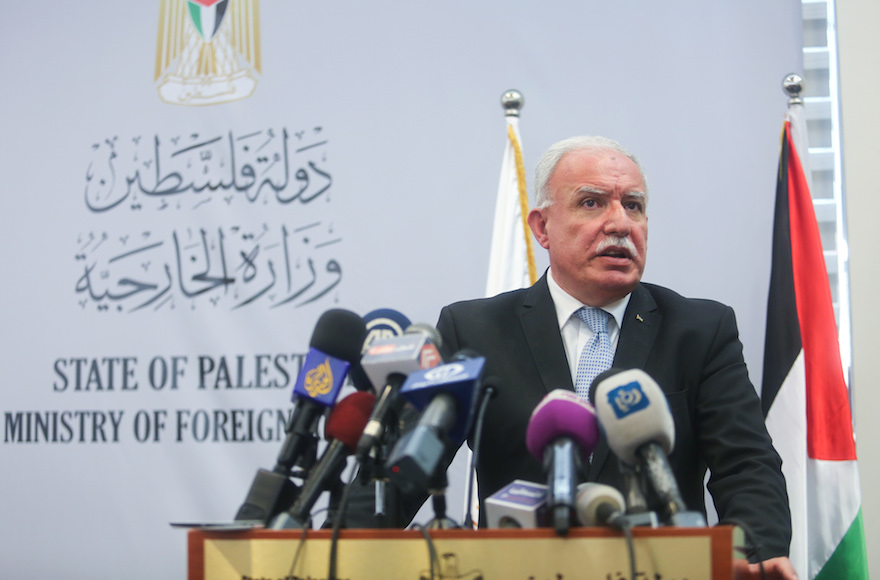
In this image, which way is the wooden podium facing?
toward the camera

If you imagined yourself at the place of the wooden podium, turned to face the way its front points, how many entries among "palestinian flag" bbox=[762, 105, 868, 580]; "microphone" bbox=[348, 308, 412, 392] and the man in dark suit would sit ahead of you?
0

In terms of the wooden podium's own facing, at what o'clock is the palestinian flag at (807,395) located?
The palestinian flag is roughly at 7 o'clock from the wooden podium.
